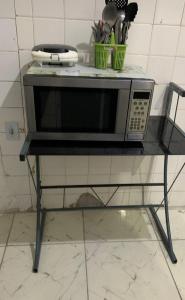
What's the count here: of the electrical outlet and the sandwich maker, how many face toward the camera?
2

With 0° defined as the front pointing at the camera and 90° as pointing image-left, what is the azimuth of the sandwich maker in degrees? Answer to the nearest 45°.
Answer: approximately 0°

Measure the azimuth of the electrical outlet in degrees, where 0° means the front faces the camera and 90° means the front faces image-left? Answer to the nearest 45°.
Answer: approximately 0°
